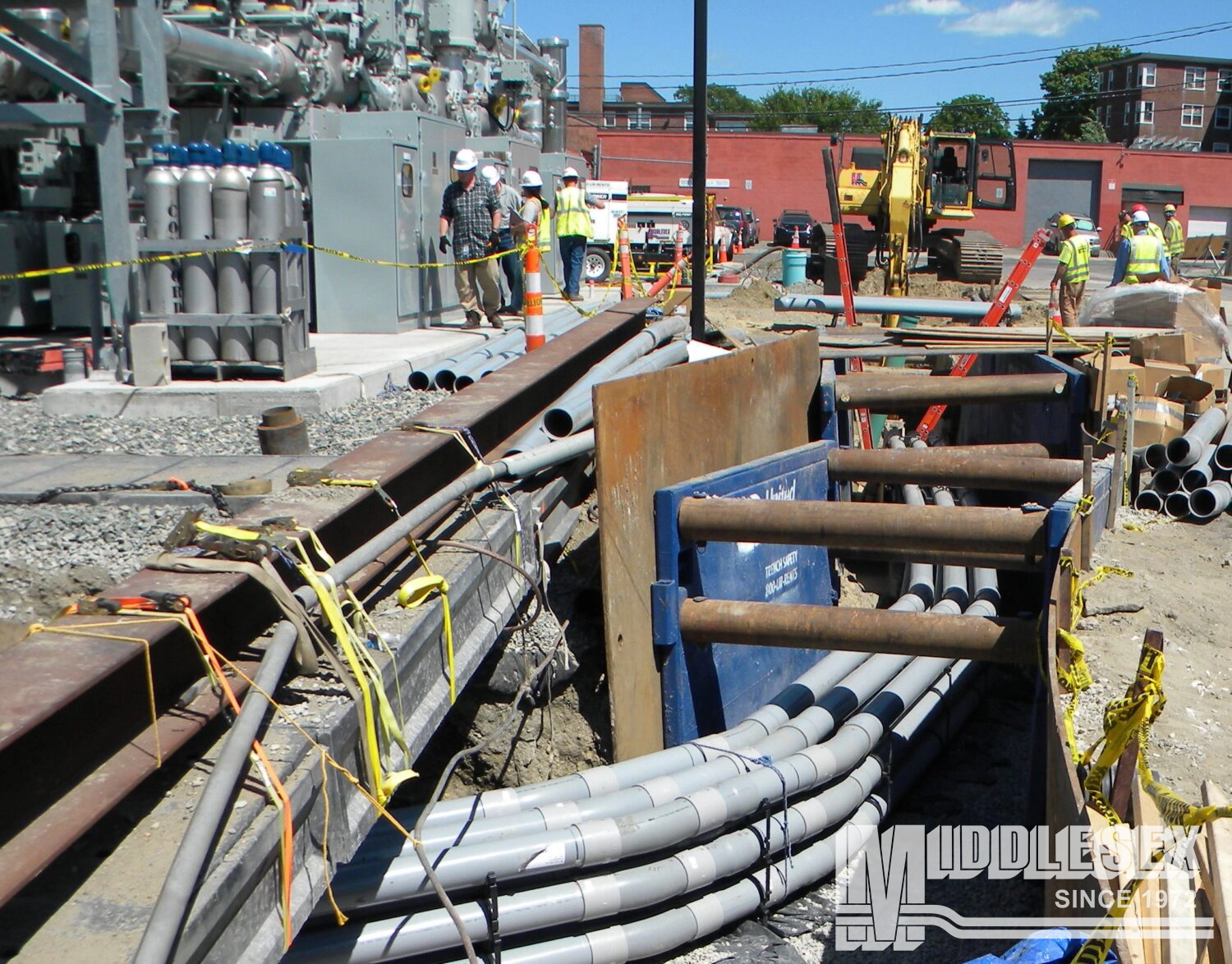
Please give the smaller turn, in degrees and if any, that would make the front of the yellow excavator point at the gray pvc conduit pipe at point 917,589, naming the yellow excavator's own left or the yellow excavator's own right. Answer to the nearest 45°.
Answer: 0° — it already faces it

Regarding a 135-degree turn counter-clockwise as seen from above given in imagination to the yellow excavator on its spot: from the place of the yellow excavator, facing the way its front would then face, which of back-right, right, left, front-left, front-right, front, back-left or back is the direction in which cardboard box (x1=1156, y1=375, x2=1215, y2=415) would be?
back-right

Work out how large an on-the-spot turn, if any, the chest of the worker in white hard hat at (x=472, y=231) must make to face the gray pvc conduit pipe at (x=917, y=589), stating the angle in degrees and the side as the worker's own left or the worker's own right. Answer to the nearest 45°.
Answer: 0° — they already face it

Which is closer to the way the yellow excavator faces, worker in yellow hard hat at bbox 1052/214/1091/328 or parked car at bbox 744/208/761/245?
the worker in yellow hard hat

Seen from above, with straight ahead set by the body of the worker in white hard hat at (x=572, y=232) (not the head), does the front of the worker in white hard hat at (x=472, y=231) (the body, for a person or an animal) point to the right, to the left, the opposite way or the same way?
the opposite way

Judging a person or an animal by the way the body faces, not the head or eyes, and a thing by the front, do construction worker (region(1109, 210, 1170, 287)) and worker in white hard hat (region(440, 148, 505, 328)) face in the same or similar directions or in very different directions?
very different directions

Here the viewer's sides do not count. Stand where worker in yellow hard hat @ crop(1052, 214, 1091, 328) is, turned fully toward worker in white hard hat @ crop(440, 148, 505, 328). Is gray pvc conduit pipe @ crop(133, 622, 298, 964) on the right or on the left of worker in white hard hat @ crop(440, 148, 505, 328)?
left
